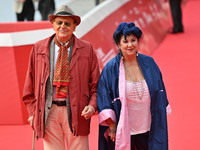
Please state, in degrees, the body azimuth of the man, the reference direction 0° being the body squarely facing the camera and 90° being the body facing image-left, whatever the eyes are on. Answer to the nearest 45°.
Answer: approximately 0°

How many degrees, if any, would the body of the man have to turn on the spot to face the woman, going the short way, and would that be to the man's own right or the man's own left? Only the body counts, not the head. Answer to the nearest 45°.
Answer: approximately 90° to the man's own left
